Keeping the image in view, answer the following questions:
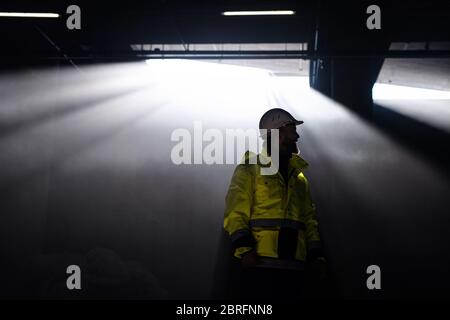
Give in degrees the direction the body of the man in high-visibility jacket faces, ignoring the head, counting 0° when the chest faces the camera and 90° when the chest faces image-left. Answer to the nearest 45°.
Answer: approximately 315°

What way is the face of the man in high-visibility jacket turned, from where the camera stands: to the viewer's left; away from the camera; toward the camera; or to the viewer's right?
to the viewer's right
